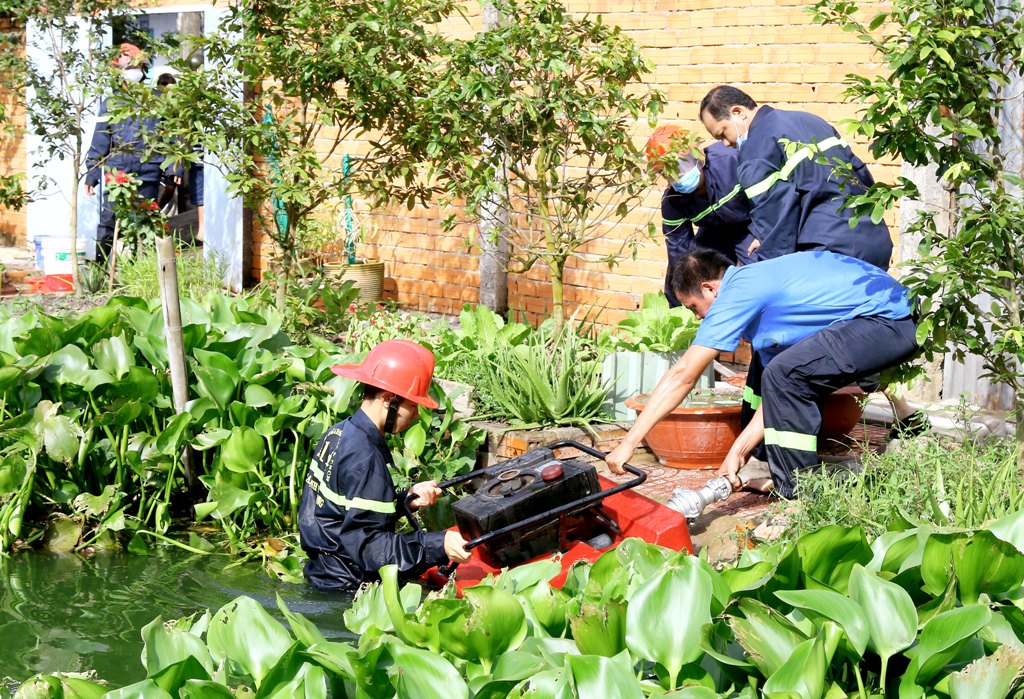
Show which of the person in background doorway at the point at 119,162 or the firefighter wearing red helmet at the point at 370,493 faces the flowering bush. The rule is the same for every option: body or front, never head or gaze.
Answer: the person in background doorway

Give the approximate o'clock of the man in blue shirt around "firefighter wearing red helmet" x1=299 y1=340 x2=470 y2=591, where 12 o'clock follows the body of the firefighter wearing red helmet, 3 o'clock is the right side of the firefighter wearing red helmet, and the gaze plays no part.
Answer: The man in blue shirt is roughly at 12 o'clock from the firefighter wearing red helmet.

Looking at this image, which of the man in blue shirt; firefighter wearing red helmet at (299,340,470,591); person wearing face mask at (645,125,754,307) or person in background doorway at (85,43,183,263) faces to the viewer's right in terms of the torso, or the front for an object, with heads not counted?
the firefighter wearing red helmet

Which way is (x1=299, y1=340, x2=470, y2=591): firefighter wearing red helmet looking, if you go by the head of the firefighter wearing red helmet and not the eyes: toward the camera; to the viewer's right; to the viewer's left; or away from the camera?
to the viewer's right

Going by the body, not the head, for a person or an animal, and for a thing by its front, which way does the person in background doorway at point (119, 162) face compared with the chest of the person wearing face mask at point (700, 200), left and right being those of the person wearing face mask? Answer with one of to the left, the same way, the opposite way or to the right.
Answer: to the left

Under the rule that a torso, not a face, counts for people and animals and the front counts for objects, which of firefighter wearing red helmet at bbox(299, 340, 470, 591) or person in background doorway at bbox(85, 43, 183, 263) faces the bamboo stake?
the person in background doorway

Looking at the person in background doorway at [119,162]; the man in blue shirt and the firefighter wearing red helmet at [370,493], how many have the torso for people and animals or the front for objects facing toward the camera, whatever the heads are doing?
1

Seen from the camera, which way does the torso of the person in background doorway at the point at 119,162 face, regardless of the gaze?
toward the camera

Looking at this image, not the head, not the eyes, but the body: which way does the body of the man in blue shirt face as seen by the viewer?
to the viewer's left

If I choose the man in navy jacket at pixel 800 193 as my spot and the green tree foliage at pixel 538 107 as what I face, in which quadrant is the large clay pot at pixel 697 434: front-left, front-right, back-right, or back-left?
front-left

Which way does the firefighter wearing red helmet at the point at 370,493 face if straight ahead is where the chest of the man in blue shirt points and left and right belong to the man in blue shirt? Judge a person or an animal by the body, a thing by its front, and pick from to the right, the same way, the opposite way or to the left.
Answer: the opposite way

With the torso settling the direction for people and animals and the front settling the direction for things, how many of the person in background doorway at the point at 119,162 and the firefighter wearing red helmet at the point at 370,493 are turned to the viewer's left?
0

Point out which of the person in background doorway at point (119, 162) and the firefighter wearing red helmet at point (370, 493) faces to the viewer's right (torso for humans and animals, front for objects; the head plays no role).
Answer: the firefighter wearing red helmet
